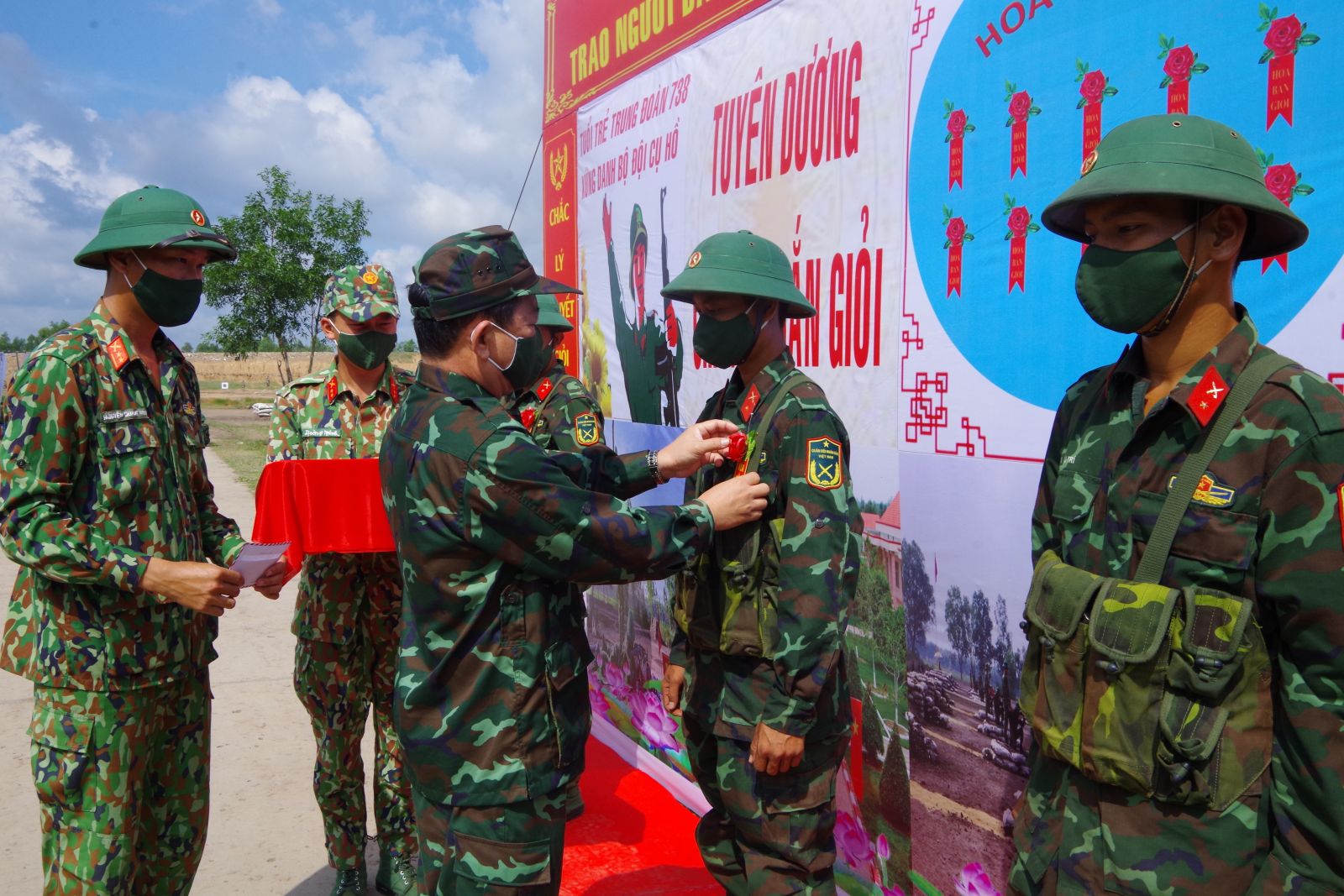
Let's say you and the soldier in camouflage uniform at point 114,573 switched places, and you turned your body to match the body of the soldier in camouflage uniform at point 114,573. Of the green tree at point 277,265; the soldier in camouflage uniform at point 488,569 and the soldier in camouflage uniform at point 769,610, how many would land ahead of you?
2

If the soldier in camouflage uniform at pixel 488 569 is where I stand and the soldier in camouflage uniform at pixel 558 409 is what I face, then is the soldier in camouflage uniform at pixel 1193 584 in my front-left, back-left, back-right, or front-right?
back-right

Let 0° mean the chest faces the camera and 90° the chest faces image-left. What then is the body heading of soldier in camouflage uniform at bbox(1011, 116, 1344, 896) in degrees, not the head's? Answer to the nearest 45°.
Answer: approximately 45°

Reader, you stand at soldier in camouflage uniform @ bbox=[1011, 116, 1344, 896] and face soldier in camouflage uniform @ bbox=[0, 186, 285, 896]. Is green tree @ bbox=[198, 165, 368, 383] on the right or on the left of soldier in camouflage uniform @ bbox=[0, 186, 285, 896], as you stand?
right

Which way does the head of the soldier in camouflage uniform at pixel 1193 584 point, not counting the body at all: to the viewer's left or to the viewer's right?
to the viewer's left

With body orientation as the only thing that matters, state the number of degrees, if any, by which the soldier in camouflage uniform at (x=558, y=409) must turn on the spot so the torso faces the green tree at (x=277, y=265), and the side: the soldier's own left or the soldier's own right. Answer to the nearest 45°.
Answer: approximately 135° to the soldier's own right

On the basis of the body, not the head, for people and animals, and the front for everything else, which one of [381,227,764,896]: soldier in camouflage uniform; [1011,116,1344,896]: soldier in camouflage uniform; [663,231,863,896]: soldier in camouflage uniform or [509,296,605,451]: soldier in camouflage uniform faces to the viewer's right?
[381,227,764,896]: soldier in camouflage uniform

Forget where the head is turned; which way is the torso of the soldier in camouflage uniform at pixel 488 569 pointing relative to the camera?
to the viewer's right

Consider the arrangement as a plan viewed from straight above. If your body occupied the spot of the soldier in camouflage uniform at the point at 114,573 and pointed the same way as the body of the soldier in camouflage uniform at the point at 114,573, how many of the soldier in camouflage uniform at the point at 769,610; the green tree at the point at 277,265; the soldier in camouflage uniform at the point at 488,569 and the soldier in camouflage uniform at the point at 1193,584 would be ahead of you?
3

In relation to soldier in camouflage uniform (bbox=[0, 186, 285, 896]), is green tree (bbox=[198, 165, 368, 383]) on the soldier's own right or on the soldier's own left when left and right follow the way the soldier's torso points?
on the soldier's own left

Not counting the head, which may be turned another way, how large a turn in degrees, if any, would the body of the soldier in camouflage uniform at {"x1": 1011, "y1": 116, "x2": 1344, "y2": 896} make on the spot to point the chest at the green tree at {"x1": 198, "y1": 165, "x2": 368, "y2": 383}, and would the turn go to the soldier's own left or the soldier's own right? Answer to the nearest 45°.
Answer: approximately 90° to the soldier's own right

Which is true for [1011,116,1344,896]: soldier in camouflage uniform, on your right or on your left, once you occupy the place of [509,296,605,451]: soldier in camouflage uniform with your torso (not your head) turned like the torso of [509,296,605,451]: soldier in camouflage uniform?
on your left

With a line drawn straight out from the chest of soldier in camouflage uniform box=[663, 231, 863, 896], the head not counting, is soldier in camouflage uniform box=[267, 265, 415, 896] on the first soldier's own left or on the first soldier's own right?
on the first soldier's own right
